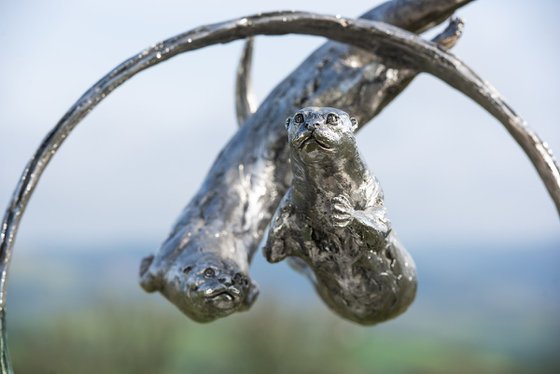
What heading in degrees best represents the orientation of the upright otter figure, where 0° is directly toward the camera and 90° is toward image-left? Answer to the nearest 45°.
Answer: approximately 0°
